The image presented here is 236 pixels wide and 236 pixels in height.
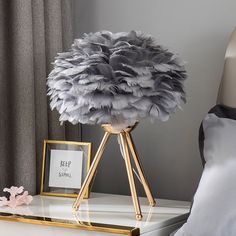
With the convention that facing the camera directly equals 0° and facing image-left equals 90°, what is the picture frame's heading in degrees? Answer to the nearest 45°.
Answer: approximately 0°

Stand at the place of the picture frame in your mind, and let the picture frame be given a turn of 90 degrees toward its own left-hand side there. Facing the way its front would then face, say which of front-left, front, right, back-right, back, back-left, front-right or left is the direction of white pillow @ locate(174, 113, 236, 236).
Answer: front-right
